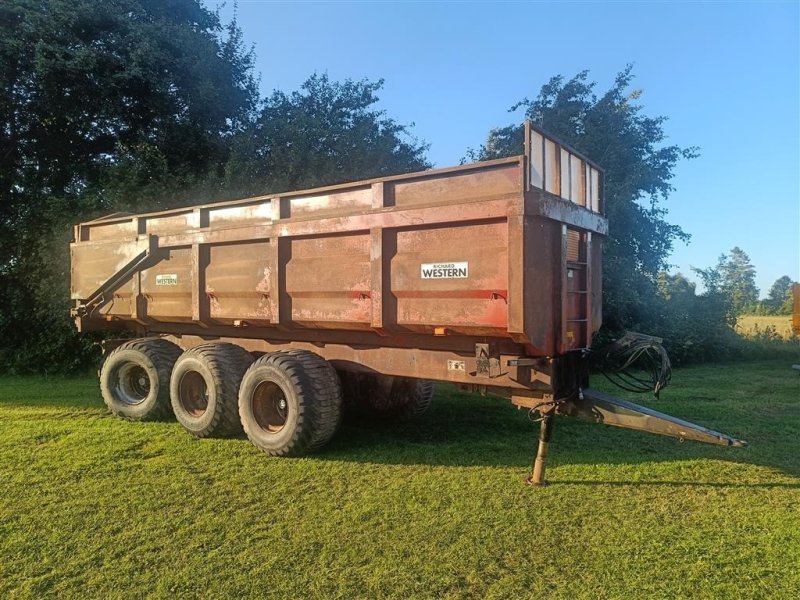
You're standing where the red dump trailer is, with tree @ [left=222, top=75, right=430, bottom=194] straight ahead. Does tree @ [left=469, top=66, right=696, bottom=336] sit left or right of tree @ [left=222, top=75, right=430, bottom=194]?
right

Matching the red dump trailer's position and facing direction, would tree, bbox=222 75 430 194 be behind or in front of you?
behind

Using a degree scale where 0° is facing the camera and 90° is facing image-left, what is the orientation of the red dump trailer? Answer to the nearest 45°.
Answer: approximately 315°

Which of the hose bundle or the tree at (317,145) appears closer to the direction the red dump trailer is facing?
the hose bundle

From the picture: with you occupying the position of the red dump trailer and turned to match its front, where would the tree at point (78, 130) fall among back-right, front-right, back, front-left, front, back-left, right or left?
back

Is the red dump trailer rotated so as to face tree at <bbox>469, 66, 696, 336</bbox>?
no

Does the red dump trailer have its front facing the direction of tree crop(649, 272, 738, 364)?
no

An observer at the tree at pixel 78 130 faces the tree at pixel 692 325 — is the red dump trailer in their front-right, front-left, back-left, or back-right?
front-right

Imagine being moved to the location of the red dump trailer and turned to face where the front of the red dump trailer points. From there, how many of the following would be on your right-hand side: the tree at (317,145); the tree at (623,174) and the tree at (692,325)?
0
